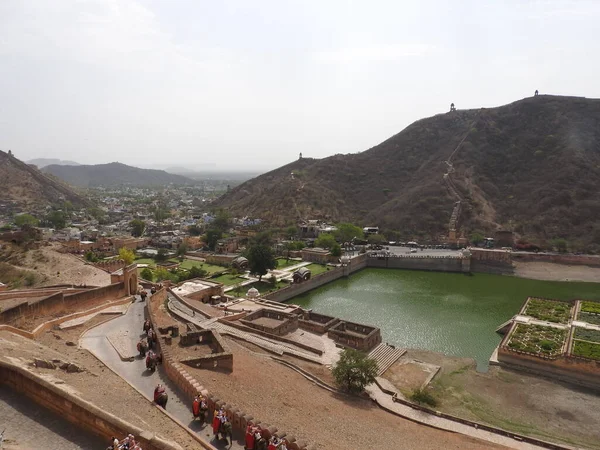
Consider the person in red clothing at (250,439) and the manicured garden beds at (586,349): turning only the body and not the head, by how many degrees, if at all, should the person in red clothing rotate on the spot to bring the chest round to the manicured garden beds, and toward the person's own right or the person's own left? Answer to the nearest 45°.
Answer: approximately 90° to the person's own left

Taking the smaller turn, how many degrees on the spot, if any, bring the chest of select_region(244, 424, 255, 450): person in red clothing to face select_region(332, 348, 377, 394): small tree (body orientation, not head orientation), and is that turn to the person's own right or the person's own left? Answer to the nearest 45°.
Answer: approximately 90° to the person's own left

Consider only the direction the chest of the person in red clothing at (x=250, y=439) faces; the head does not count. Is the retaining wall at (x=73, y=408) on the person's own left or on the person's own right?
on the person's own right

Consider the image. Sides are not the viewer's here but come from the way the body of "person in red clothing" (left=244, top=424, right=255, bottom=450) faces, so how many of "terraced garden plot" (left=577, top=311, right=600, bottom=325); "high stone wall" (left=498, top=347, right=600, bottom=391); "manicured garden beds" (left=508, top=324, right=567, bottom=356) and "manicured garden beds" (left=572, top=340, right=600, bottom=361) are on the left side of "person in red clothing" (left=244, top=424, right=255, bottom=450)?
4

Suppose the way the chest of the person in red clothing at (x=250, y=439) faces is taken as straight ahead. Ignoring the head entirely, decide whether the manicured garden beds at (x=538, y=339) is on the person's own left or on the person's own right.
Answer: on the person's own left

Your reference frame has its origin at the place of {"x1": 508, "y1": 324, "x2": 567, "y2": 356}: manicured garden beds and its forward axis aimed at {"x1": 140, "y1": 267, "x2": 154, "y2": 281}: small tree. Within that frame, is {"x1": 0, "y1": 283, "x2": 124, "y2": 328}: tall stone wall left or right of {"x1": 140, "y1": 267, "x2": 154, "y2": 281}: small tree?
left

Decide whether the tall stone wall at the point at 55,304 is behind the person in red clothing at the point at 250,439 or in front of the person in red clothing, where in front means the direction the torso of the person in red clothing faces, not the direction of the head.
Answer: behind

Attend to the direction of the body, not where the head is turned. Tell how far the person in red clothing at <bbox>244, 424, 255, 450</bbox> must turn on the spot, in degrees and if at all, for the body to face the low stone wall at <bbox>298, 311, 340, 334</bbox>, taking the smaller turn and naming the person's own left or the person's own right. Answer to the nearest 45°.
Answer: approximately 135° to the person's own left

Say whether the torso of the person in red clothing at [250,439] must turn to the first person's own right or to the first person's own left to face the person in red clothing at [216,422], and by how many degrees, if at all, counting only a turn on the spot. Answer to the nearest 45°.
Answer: approximately 180°

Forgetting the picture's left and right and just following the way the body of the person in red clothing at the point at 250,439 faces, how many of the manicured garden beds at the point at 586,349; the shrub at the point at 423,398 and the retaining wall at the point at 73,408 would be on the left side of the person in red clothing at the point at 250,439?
2

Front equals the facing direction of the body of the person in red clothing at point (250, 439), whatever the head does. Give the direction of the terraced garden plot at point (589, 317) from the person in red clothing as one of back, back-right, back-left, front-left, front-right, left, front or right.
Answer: left

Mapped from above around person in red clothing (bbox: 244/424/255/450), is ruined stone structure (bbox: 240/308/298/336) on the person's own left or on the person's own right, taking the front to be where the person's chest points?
on the person's own left

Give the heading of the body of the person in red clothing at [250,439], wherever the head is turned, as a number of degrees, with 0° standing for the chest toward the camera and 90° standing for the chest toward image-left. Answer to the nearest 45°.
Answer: approximately 315°

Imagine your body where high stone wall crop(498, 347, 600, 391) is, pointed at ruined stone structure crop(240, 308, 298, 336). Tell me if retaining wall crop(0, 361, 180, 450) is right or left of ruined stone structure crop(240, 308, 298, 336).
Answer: left

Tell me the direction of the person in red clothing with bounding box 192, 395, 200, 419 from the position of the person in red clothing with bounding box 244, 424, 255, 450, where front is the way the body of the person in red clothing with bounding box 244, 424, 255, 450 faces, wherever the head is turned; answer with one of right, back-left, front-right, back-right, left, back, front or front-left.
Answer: back
